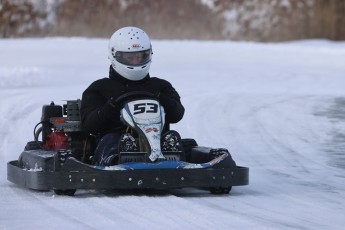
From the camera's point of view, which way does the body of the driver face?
toward the camera
